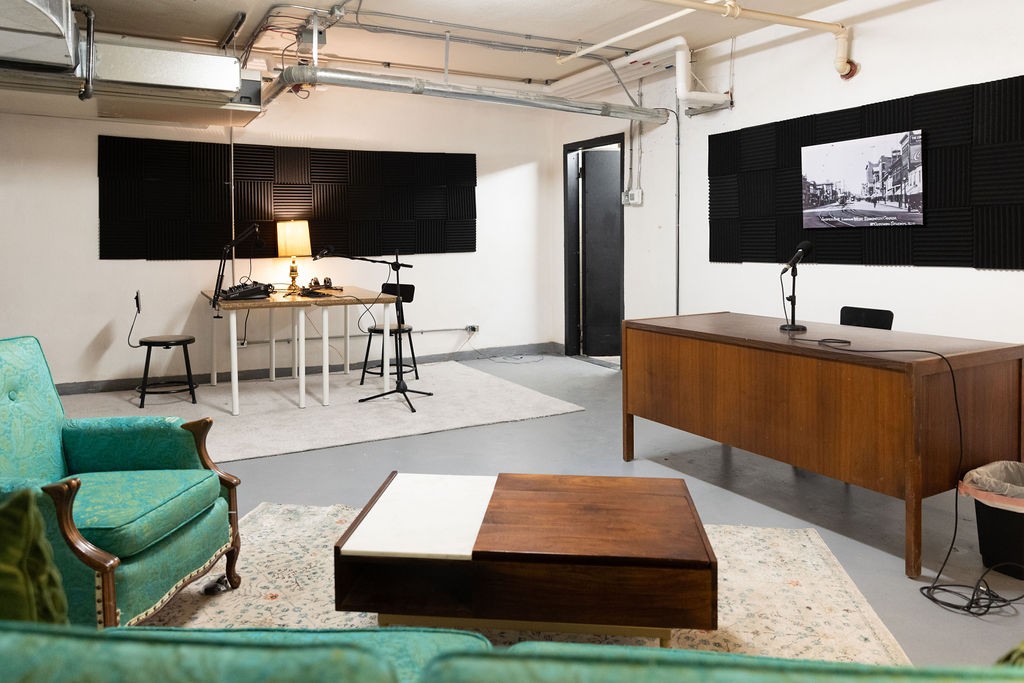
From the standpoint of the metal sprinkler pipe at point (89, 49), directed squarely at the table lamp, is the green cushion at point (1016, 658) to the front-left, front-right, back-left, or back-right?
back-right

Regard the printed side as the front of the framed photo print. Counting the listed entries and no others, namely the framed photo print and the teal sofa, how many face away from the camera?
1

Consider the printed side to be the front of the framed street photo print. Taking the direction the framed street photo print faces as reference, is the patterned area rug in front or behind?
in front

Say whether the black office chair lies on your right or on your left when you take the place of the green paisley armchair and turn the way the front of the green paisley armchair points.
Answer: on your left

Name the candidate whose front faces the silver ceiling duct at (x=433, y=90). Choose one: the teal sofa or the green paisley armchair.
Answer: the teal sofa

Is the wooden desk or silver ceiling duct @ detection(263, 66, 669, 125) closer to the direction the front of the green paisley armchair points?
the wooden desk

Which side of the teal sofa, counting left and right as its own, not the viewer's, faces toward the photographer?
back

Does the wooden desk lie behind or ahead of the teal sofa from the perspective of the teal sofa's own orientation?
ahead

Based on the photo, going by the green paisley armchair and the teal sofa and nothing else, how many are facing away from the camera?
1

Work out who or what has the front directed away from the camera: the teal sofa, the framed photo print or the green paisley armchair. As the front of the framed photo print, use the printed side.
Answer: the teal sofa

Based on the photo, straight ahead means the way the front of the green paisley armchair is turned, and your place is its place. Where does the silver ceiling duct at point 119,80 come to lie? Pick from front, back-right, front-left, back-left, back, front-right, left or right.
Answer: back-left
